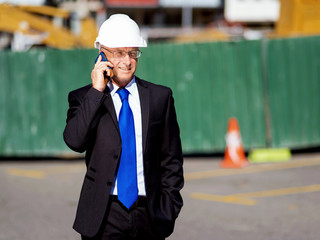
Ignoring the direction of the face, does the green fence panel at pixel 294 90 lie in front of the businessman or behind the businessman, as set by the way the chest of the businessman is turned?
behind

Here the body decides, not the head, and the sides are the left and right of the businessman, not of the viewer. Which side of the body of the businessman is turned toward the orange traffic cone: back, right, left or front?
back

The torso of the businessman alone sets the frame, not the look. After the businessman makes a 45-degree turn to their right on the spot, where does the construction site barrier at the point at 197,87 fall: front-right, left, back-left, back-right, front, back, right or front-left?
back-right

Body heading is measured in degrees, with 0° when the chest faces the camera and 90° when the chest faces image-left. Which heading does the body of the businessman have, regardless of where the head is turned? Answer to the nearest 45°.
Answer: approximately 0°

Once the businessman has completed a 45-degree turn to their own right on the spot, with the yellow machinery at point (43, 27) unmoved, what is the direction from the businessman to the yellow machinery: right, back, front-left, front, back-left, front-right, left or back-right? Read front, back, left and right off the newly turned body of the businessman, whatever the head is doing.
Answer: back-right

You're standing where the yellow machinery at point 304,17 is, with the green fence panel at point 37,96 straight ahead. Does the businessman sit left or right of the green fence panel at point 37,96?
left

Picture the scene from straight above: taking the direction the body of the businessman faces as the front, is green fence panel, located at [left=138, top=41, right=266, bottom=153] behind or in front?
behind

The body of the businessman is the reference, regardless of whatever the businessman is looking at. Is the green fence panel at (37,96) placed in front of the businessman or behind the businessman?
behind
